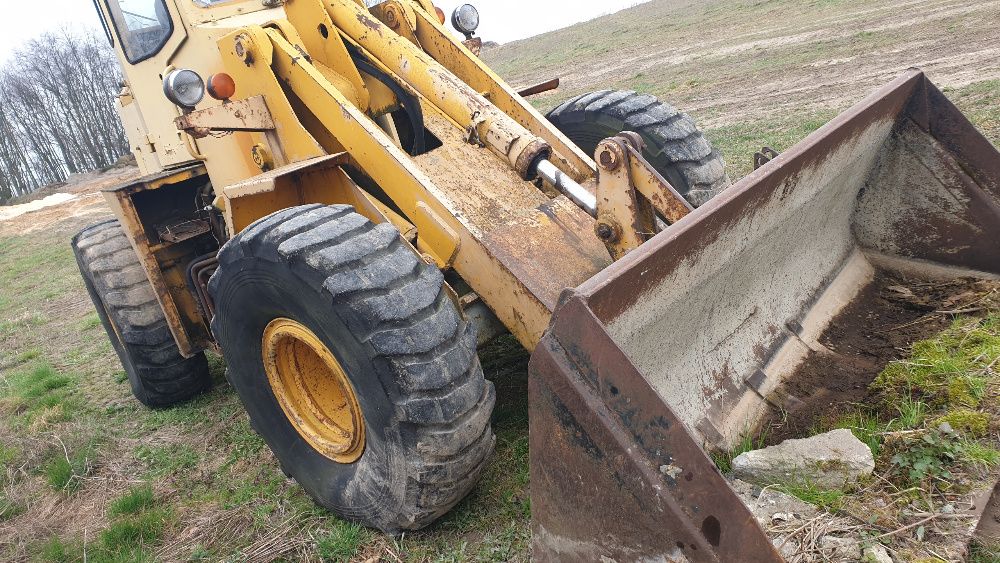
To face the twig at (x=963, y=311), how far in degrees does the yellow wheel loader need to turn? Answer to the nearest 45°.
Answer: approximately 45° to its left

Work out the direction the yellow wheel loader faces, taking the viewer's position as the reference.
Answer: facing the viewer and to the right of the viewer

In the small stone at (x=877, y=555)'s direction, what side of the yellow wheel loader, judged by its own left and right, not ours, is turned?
front

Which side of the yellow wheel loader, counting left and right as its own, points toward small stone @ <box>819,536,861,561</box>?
front

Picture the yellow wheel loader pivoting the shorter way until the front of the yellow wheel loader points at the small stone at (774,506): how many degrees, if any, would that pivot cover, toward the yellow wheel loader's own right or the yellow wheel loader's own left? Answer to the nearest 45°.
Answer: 0° — it already faces it
